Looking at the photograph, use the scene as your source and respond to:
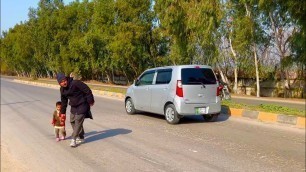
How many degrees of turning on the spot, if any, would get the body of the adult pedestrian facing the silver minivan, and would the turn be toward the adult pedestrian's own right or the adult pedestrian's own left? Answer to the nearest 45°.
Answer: approximately 180°

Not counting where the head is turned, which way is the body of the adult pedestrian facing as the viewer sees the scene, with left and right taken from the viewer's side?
facing the viewer and to the left of the viewer

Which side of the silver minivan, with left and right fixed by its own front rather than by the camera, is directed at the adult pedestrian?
left

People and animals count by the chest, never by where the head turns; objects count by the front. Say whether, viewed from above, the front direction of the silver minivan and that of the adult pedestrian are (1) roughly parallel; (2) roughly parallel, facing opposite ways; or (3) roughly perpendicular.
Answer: roughly perpendicular

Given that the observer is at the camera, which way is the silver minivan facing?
facing away from the viewer and to the left of the viewer

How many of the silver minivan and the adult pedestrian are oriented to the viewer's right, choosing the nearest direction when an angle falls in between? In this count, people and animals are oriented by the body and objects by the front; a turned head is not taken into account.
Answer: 0
